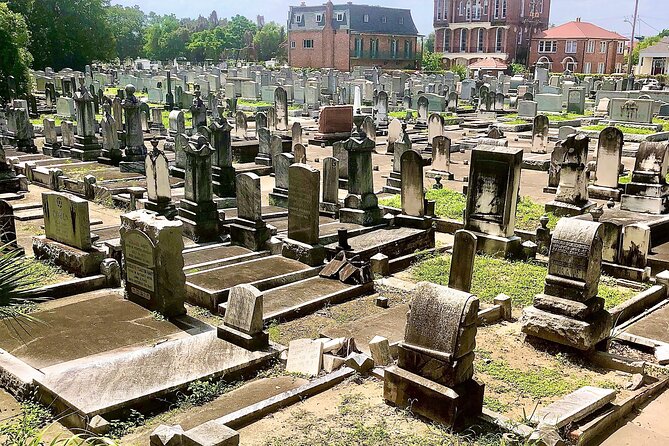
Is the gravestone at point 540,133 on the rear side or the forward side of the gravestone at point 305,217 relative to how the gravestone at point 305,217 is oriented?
on the rear side

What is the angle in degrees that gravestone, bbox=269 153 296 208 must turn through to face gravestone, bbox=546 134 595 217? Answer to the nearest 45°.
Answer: approximately 135° to its left

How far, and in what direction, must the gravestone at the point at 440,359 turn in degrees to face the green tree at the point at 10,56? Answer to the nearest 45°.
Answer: approximately 90° to its right

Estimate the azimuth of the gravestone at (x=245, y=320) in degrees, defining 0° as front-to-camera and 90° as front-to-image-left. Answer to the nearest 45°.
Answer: approximately 45°

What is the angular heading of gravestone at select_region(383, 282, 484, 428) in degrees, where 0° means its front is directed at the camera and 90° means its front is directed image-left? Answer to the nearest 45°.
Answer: approximately 45°

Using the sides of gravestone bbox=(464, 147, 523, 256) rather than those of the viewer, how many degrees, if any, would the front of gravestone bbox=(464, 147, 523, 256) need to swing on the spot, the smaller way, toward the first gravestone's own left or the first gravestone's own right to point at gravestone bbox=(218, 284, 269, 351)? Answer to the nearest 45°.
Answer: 0° — it already faces it

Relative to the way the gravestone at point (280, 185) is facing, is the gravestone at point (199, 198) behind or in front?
in front

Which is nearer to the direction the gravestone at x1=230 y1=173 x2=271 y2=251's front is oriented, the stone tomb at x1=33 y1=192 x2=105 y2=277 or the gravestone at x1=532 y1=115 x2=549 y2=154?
the stone tomb

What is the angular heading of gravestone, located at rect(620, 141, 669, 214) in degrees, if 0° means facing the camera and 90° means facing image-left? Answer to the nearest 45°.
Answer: approximately 45°

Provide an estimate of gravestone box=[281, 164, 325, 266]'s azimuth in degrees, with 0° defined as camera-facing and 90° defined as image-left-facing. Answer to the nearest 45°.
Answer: approximately 45°

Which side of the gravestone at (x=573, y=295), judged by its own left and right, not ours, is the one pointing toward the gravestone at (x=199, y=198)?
right

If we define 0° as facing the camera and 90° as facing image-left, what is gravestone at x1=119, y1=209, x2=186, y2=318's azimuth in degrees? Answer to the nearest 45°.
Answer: approximately 45°

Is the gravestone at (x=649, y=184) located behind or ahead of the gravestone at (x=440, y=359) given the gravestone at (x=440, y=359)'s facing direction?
behind

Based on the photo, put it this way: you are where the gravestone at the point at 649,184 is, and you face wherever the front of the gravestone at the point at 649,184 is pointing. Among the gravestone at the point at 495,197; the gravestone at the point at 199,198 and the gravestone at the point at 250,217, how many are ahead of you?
3
